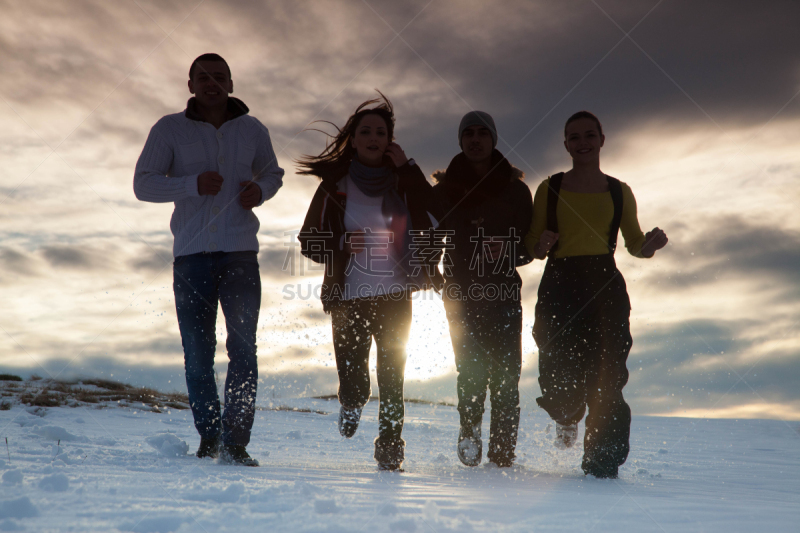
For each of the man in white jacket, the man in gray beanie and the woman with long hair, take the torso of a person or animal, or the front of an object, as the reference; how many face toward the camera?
3

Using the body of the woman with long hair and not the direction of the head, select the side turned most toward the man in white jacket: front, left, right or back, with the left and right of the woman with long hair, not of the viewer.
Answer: right

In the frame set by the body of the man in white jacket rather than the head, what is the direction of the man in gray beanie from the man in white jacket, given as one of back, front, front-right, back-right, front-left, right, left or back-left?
left

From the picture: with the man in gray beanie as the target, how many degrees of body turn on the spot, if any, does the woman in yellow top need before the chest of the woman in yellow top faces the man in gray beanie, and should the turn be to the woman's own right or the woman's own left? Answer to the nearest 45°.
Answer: approximately 90° to the woman's own right

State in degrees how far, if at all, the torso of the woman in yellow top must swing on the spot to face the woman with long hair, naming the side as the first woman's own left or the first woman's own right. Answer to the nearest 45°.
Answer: approximately 90° to the first woman's own right

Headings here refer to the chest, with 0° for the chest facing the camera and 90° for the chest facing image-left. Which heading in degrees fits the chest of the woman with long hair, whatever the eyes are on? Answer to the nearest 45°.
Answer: approximately 0°

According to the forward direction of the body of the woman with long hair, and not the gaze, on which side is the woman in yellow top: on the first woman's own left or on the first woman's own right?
on the first woman's own left
